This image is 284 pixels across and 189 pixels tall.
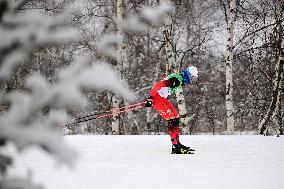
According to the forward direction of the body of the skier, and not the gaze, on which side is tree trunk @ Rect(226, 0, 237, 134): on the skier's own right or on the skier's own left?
on the skier's own left

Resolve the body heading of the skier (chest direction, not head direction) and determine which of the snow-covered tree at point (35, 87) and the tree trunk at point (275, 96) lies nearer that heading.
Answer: the tree trunk

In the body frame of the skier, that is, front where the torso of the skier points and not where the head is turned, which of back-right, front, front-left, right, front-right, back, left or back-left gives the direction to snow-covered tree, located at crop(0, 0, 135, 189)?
right

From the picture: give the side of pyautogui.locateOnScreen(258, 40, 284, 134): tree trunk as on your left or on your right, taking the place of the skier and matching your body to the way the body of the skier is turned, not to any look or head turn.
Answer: on your left

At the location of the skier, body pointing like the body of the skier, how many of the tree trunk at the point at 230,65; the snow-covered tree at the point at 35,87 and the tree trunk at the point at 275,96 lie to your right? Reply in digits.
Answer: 1

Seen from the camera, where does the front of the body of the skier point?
to the viewer's right
